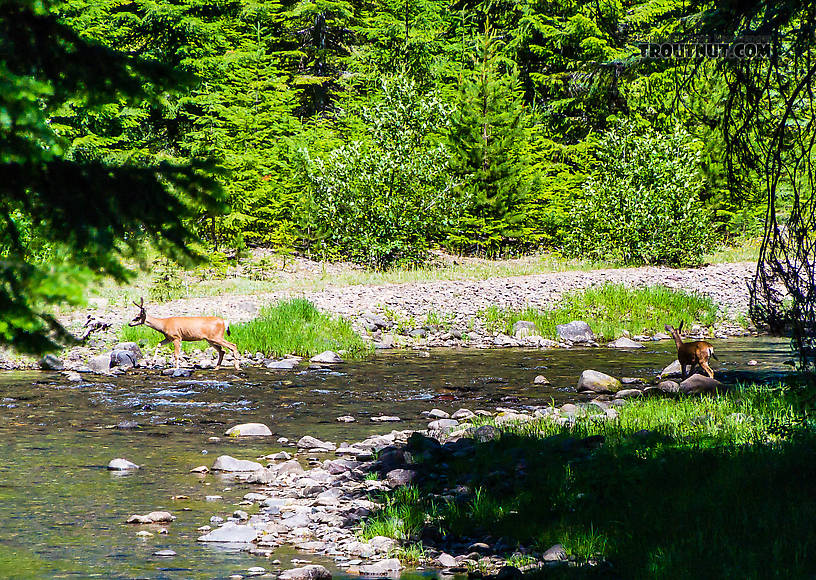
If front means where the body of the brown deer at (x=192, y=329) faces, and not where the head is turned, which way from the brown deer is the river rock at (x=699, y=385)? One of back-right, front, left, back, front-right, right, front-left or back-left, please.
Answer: back-left

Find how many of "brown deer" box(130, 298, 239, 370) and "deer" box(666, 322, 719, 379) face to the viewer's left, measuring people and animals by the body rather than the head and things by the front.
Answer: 2

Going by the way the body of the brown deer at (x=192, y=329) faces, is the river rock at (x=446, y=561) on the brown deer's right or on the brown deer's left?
on the brown deer's left

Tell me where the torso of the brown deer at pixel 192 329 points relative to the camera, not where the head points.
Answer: to the viewer's left

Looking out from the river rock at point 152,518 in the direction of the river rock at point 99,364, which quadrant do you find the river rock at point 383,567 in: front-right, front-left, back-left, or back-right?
back-right

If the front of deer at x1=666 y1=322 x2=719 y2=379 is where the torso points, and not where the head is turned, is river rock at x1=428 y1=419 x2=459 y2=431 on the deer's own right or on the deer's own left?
on the deer's own left

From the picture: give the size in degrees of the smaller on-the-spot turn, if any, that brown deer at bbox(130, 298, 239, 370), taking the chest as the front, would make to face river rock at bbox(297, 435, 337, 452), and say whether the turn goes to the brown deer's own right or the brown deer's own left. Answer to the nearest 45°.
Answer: approximately 90° to the brown deer's own left

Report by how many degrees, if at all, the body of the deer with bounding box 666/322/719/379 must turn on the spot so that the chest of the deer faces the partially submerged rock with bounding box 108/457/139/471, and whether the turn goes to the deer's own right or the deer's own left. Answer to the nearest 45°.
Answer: approximately 45° to the deer's own left

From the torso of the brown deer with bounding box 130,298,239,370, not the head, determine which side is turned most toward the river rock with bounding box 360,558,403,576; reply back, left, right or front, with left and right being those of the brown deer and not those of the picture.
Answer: left

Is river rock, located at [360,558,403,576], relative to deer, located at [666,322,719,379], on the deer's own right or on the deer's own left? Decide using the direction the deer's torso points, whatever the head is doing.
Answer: on the deer's own left

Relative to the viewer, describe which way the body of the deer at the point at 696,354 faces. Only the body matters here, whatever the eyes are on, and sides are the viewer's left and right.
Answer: facing to the left of the viewer

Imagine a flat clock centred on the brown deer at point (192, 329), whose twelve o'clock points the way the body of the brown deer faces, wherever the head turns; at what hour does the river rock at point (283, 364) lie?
The river rock is roughly at 6 o'clock from the brown deer.

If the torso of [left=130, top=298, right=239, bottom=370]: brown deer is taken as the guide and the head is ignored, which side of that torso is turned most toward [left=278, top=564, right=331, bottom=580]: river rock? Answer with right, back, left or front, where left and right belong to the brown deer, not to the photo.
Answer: left

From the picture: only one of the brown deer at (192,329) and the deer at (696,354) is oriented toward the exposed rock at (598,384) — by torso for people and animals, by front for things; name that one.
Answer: the deer

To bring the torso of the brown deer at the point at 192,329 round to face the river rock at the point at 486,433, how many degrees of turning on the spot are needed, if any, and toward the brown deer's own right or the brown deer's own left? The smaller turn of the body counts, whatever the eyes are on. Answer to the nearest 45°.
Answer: approximately 90° to the brown deer's own left

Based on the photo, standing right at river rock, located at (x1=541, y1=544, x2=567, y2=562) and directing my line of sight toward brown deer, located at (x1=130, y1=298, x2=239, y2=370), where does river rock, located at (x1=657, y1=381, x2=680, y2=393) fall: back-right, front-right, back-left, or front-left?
front-right

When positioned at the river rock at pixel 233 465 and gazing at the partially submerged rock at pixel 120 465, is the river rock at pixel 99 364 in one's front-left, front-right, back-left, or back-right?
front-right

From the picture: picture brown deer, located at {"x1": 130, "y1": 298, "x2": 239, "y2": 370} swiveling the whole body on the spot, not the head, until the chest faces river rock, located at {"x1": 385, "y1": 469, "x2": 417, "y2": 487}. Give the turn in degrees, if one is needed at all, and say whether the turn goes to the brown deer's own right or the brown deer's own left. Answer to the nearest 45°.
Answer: approximately 90° to the brown deer's own left

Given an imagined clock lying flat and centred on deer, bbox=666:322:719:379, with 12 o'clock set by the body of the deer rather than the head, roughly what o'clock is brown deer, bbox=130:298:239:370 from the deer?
The brown deer is roughly at 12 o'clock from the deer.
